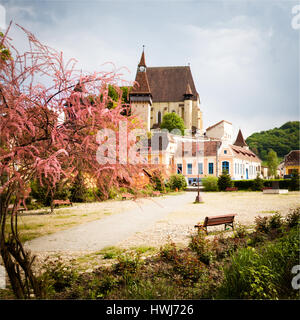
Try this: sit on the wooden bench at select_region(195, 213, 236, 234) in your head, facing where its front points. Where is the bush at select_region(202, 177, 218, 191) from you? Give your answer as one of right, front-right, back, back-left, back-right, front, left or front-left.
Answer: front-right

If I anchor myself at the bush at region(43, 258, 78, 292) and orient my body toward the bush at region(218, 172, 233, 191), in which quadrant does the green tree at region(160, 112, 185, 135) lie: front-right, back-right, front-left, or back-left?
front-left

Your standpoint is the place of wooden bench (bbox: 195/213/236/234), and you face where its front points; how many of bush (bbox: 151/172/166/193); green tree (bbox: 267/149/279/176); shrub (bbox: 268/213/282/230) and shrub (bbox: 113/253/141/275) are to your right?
2

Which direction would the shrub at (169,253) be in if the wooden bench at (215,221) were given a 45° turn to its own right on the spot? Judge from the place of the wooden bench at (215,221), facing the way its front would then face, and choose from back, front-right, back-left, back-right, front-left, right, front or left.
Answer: back-left

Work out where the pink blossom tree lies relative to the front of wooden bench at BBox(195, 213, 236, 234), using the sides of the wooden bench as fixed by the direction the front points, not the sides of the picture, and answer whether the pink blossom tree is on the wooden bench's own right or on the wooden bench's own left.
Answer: on the wooden bench's own left

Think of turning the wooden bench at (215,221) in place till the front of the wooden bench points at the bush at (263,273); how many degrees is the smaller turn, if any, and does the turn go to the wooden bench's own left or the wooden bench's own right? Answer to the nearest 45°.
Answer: approximately 180°

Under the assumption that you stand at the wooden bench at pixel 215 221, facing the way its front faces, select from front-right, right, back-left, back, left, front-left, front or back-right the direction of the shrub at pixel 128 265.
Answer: left

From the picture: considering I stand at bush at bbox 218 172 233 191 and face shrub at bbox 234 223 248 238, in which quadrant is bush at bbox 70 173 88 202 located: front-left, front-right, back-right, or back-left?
front-right

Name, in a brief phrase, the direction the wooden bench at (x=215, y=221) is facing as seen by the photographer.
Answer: facing away from the viewer and to the left of the viewer
